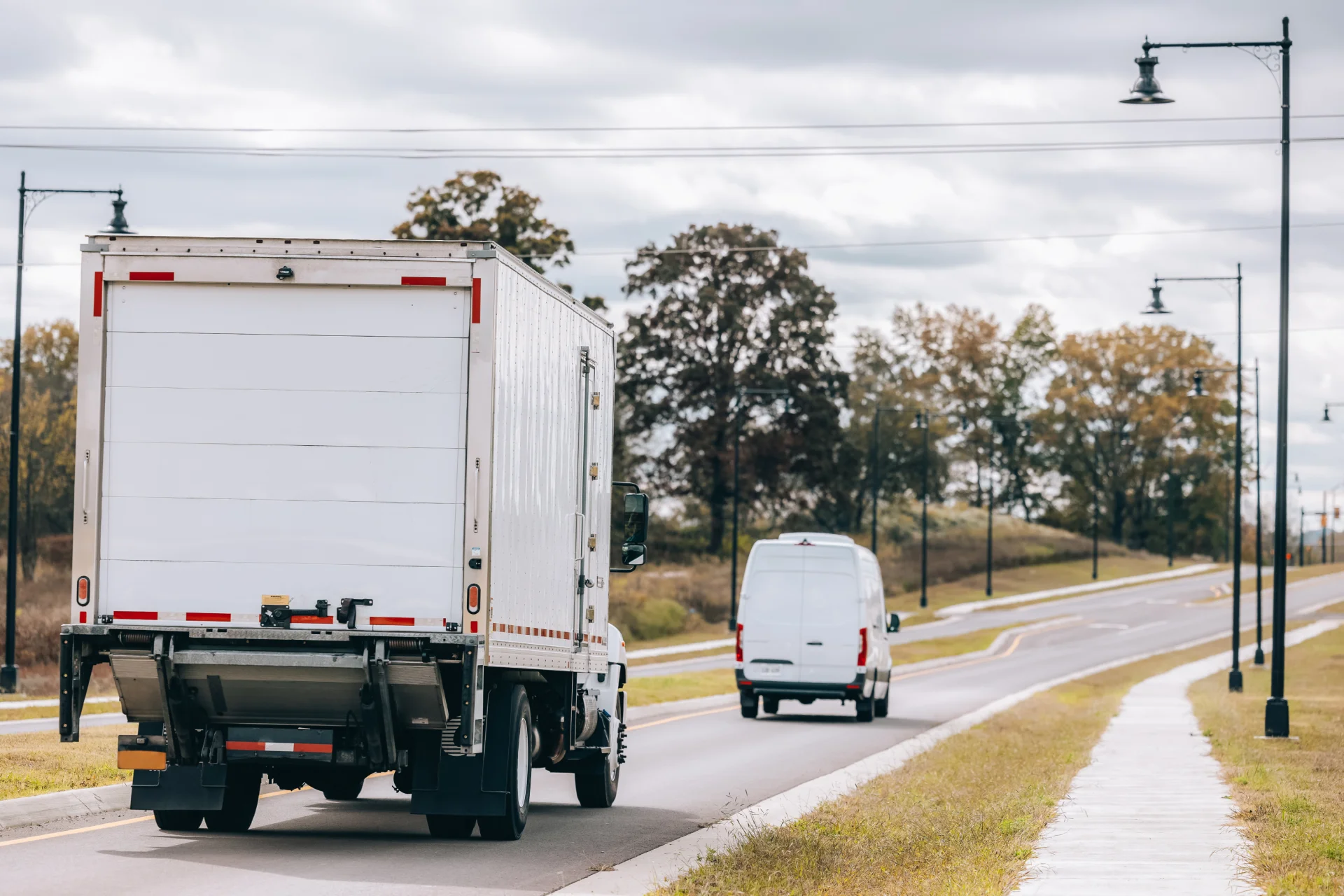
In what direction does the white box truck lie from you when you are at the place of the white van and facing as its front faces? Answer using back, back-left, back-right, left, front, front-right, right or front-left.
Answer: back

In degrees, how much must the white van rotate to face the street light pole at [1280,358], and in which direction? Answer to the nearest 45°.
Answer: approximately 135° to its right

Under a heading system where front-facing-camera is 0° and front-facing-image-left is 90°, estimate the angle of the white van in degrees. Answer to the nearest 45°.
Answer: approximately 180°
